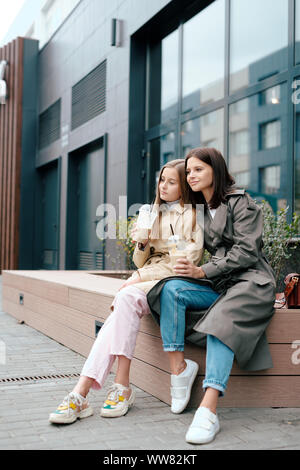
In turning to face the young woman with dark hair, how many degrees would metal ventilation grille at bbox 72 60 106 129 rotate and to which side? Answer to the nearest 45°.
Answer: approximately 45° to its left

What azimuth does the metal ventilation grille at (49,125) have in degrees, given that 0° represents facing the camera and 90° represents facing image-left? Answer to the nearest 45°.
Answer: approximately 45°

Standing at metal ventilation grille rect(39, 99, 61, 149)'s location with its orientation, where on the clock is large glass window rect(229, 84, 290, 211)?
The large glass window is roughly at 10 o'clock from the metal ventilation grille.

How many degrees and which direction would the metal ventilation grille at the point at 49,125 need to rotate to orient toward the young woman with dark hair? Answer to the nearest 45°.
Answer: approximately 45° to its left

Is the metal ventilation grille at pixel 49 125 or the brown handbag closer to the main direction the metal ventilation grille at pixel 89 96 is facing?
the brown handbag

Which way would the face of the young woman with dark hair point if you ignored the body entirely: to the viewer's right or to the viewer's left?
to the viewer's left

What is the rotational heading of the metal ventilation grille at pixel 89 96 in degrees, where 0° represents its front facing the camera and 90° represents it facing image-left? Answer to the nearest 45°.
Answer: approximately 45°

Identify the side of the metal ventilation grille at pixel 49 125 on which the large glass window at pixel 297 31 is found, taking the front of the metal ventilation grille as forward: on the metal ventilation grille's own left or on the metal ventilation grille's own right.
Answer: on the metal ventilation grille's own left

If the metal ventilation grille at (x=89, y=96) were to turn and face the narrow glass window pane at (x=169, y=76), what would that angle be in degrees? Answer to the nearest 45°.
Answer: approximately 90° to its left

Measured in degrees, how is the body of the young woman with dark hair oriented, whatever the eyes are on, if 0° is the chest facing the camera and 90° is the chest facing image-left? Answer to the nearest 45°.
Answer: approximately 45°

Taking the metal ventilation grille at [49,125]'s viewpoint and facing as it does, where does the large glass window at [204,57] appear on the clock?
The large glass window is roughly at 10 o'clock from the metal ventilation grille.
